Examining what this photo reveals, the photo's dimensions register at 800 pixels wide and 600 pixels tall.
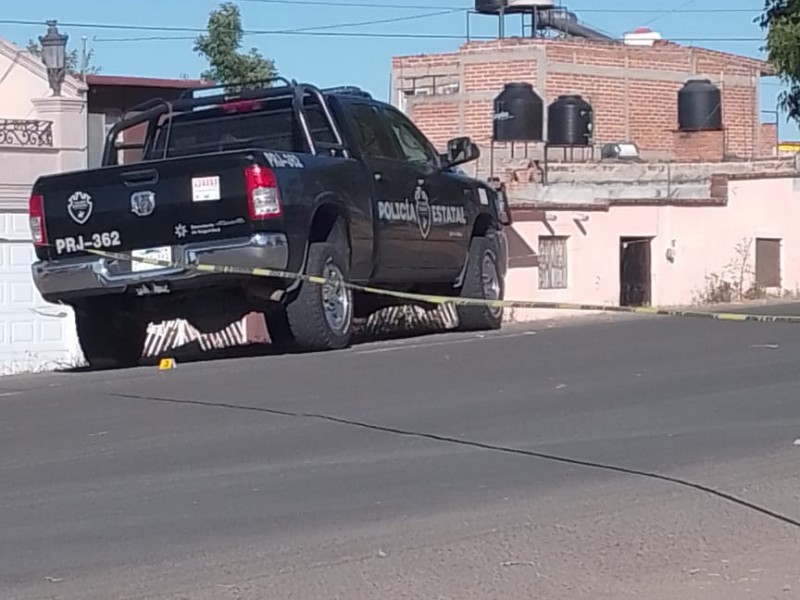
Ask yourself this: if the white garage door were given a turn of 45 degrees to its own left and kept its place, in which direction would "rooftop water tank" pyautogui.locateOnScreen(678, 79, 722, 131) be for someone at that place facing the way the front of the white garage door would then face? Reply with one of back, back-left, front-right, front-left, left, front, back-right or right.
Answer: left

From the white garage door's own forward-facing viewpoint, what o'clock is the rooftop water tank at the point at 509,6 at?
The rooftop water tank is roughly at 7 o'clock from the white garage door.

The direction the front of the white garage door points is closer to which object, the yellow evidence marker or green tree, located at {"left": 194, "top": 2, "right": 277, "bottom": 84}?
the yellow evidence marker

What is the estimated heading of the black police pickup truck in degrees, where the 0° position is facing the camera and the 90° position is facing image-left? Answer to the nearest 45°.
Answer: approximately 225°

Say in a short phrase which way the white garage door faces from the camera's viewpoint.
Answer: facing the viewer

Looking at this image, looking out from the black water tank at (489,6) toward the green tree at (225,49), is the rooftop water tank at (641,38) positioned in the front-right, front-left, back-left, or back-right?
back-left

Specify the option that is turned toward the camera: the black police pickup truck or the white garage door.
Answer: the white garage door

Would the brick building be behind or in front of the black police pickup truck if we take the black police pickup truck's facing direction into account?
in front

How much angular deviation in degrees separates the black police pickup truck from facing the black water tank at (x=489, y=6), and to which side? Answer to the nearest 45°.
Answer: approximately 45° to its left

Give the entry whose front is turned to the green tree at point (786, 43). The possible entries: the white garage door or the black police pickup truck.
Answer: the black police pickup truck

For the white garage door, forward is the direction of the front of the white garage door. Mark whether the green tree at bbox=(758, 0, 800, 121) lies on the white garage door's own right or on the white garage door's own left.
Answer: on the white garage door's own left

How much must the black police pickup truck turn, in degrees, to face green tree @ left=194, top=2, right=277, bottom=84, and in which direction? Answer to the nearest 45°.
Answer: approximately 45° to its left

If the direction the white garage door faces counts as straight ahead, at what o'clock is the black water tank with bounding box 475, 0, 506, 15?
The black water tank is roughly at 7 o'clock from the white garage door.

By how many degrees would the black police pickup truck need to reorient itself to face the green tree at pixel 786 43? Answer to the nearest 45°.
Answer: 0° — it already faces it

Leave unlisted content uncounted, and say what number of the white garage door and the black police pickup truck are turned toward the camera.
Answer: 1

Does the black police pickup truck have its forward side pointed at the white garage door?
no

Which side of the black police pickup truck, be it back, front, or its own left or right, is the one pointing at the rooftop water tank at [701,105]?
front
